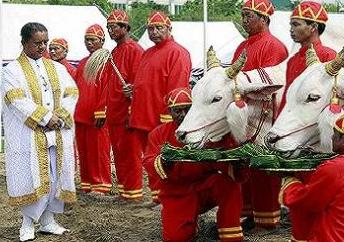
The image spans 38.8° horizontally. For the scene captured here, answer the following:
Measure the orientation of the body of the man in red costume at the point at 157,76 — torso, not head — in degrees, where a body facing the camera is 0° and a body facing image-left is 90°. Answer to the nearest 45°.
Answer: approximately 45°

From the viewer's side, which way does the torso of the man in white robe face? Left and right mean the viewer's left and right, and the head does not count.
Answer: facing the viewer and to the right of the viewer

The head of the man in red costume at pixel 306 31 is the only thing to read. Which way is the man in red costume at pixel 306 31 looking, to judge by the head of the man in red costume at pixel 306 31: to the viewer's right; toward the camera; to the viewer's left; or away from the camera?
to the viewer's left

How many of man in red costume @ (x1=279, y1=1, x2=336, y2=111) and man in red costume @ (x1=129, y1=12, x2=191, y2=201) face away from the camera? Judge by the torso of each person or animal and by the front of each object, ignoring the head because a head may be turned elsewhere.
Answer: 0

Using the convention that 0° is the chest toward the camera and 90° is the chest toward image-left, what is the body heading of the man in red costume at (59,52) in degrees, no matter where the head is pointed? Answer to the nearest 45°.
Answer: approximately 45°

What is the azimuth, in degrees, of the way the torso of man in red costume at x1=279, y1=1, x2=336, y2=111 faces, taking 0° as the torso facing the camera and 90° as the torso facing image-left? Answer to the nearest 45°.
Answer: approximately 45°

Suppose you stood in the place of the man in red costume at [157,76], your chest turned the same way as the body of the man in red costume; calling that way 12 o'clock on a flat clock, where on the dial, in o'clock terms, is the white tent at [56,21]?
The white tent is roughly at 4 o'clock from the man in red costume.

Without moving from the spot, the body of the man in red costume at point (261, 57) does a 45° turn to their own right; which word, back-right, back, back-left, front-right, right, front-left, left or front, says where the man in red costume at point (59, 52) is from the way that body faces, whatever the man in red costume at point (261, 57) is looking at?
front-right

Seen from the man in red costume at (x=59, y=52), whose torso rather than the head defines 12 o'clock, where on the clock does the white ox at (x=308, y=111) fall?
The white ox is roughly at 10 o'clock from the man in red costume.

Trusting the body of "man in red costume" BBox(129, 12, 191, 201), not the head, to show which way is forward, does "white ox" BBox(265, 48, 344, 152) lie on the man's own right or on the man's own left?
on the man's own left
